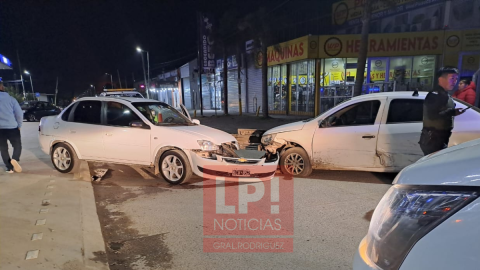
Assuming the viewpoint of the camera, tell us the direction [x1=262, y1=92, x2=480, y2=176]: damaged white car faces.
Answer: facing to the left of the viewer

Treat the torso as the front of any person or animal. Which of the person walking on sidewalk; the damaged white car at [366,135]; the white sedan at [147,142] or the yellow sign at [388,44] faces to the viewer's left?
the damaged white car

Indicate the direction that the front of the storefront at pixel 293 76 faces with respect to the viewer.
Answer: facing the viewer and to the left of the viewer

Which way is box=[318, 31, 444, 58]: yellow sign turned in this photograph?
toward the camera

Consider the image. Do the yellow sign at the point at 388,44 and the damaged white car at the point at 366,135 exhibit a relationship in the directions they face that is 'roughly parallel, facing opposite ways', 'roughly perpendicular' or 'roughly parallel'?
roughly perpendicular

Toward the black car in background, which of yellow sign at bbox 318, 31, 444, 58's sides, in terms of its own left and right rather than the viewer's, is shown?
right

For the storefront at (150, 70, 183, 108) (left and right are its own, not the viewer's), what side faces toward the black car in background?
front

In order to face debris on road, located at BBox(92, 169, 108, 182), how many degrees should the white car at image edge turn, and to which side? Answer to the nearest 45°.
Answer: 0° — it already faces it

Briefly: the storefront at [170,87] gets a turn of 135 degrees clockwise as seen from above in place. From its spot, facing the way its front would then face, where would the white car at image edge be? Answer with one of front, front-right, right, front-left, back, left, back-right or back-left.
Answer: back

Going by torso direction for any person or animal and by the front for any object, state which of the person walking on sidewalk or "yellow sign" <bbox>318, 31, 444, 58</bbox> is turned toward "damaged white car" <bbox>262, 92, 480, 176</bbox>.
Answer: the yellow sign

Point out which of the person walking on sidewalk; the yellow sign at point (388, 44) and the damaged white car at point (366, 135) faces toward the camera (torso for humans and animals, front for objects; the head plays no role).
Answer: the yellow sign

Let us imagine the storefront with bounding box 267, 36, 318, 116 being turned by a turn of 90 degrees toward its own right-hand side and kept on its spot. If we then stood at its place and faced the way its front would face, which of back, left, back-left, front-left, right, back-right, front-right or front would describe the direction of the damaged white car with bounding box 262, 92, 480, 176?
back-left

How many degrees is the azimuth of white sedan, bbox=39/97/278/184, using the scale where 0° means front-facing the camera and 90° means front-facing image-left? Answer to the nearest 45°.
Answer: approximately 315°
